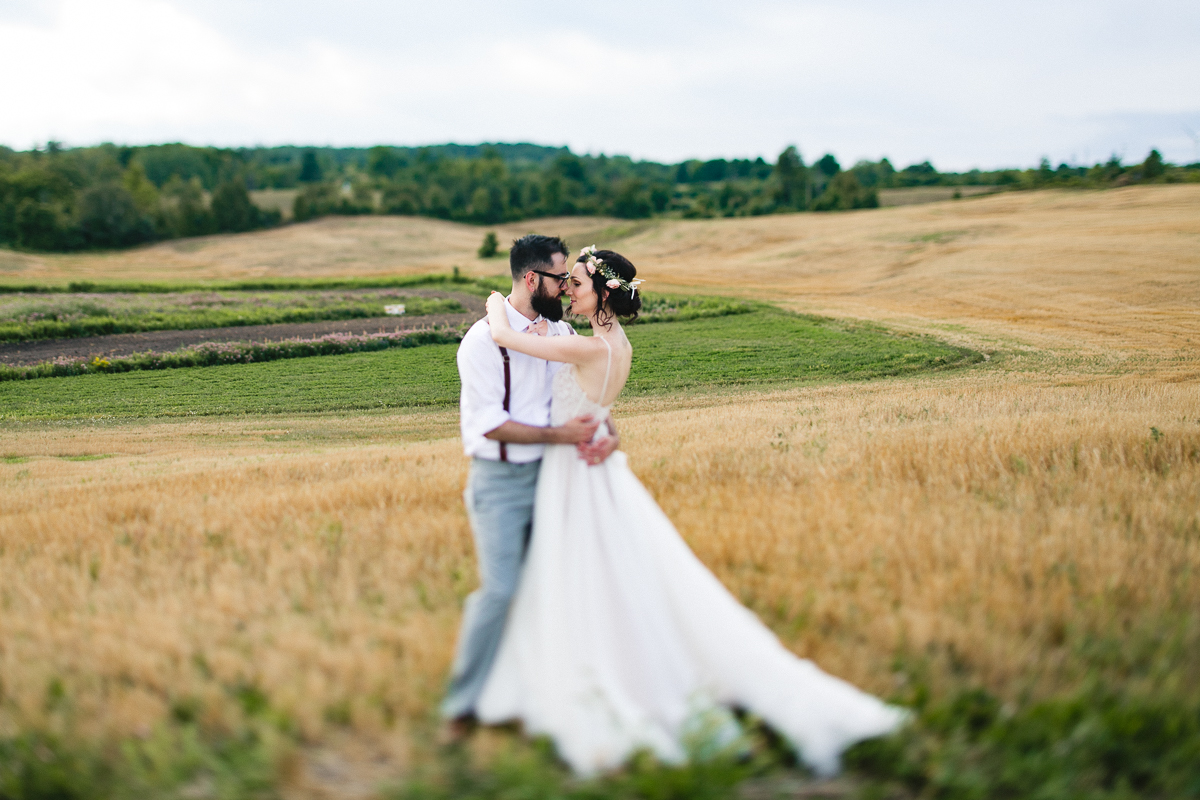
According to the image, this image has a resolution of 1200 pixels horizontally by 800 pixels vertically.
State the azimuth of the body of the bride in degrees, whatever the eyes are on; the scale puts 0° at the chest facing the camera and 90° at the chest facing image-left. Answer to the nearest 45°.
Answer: approximately 90°

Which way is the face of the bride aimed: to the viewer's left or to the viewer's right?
to the viewer's left

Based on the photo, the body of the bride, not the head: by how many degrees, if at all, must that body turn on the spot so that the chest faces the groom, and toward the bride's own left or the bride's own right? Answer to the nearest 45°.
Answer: approximately 45° to the bride's own right

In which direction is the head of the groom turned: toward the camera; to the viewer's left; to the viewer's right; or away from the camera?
to the viewer's right
